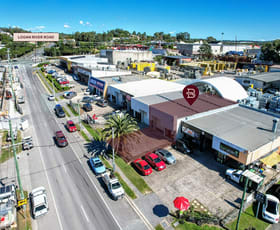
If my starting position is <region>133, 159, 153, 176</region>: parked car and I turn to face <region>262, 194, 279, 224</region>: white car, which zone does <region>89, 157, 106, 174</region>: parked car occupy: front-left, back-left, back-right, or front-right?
back-right

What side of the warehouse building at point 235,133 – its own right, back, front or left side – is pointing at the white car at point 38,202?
front

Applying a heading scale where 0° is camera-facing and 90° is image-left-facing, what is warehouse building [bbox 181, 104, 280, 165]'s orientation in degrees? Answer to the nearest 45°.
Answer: approximately 45°

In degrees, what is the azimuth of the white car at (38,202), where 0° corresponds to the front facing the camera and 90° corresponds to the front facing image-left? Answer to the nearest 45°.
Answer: approximately 180°

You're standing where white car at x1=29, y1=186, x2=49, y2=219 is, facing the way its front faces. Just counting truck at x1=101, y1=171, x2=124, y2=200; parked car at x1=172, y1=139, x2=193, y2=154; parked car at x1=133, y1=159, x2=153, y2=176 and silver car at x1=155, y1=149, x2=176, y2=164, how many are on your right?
4

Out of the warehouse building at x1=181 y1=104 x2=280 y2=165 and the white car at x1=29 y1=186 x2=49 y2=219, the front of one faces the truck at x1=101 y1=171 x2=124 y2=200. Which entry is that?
the warehouse building

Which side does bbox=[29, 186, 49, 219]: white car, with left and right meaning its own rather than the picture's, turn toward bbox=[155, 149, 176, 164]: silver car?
right

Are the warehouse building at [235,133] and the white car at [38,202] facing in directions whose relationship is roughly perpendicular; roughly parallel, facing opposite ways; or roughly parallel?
roughly perpendicular

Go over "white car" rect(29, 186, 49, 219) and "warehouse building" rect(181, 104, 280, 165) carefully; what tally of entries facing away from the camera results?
1

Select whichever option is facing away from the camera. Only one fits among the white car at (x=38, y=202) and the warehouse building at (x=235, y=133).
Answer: the white car

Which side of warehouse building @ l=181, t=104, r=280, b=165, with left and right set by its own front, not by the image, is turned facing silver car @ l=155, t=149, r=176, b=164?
front

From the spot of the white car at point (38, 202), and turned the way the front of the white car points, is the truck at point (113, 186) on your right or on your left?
on your right

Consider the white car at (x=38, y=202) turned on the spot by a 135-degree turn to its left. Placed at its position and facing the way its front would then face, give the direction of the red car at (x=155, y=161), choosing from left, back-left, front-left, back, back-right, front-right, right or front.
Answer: back-left
